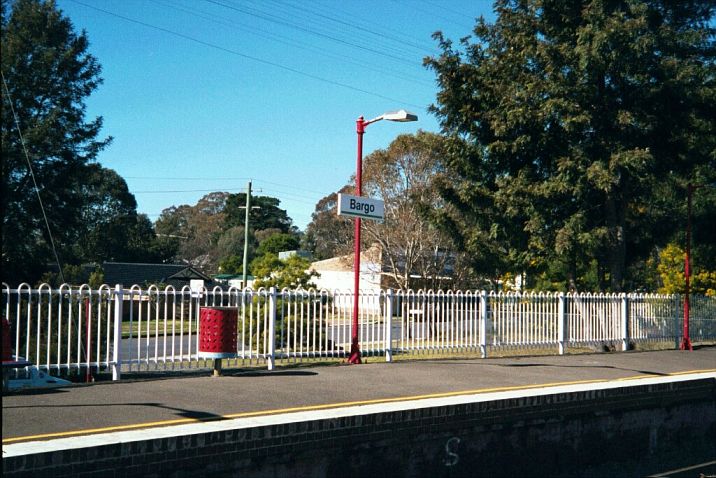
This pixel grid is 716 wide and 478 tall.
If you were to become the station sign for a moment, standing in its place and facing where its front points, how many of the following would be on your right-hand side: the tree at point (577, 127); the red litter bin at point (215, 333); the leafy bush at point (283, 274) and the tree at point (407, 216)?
1

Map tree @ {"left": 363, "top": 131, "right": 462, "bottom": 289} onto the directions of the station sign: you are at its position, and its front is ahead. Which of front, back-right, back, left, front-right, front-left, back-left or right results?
back-left

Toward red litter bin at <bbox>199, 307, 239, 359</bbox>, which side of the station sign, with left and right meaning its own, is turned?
right

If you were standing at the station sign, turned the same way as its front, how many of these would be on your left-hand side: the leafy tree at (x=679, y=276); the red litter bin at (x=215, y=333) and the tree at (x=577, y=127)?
2

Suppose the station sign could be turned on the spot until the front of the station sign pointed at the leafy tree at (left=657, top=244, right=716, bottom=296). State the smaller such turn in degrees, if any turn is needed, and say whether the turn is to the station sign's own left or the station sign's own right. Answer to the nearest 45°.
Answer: approximately 90° to the station sign's own left

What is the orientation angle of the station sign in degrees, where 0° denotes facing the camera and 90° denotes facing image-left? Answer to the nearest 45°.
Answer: approximately 315°

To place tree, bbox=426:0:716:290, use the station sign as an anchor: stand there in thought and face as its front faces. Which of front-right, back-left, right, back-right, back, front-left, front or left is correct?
left
